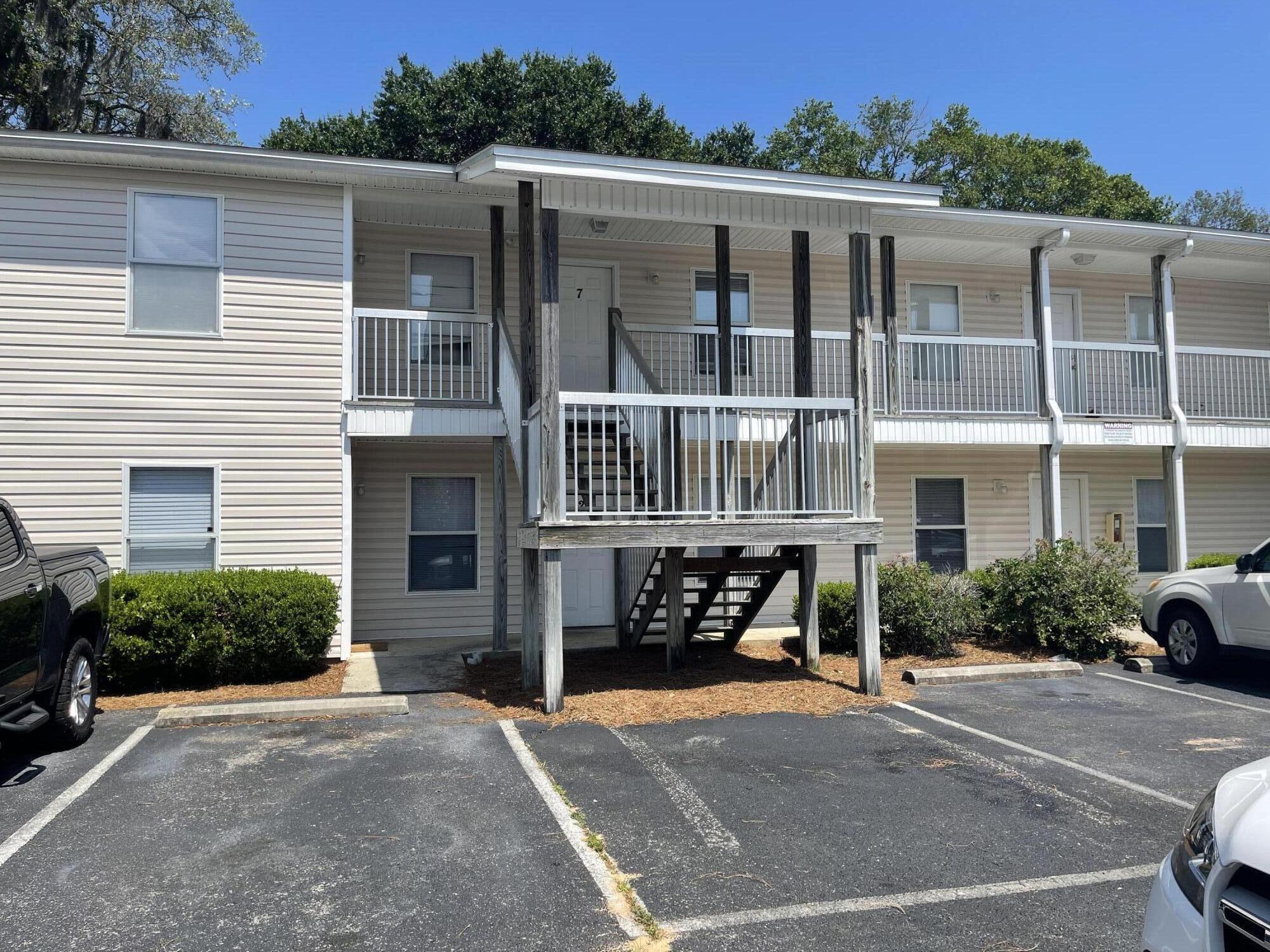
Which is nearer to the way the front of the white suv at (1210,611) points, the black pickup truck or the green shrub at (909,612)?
the green shrub

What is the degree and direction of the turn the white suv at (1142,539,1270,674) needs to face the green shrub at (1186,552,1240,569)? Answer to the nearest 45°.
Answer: approximately 45° to its right

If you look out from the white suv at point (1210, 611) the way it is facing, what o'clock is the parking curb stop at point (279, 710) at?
The parking curb stop is roughly at 9 o'clock from the white suv.

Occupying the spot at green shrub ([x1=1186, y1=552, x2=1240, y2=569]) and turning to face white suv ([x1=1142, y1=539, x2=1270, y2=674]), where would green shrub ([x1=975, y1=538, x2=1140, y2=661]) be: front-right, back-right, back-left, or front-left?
front-right

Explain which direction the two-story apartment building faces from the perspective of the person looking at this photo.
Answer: facing the viewer

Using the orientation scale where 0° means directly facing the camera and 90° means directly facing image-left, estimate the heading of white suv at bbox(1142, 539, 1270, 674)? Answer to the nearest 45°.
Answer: approximately 135°

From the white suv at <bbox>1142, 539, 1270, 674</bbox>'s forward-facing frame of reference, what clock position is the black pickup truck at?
The black pickup truck is roughly at 9 o'clock from the white suv.

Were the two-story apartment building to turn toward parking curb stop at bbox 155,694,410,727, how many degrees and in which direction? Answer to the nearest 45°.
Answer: approximately 45° to its right

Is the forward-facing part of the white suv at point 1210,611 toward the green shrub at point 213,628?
no

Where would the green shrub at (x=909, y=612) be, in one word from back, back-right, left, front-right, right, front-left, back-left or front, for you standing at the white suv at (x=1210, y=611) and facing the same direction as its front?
front-left

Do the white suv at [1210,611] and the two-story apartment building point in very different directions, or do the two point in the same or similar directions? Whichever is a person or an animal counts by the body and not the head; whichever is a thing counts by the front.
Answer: very different directions

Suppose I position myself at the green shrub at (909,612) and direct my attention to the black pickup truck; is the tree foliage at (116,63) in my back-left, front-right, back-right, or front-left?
front-right
